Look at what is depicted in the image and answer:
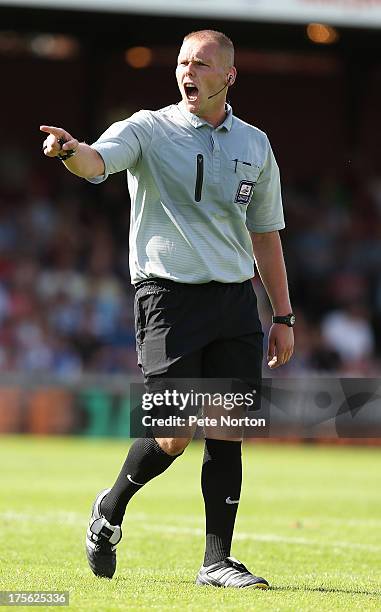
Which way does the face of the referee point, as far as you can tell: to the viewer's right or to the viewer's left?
to the viewer's left

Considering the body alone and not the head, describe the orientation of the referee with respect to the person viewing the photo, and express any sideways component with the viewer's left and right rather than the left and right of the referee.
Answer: facing the viewer
